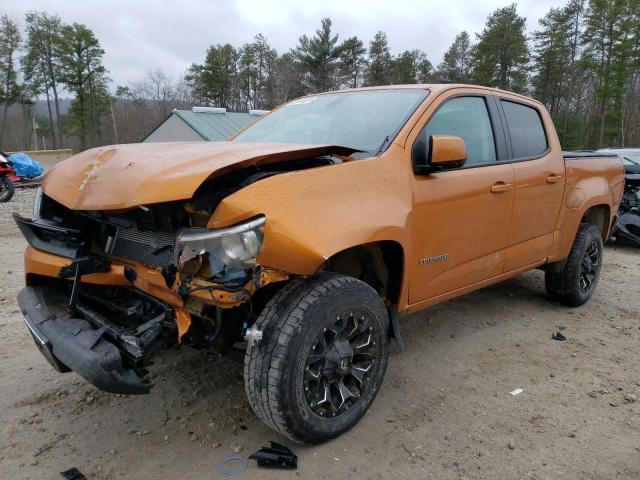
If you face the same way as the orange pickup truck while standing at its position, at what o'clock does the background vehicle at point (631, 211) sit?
The background vehicle is roughly at 6 o'clock from the orange pickup truck.

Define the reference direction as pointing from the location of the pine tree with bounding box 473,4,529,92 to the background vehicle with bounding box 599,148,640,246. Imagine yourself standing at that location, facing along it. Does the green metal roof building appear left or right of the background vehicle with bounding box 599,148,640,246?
right

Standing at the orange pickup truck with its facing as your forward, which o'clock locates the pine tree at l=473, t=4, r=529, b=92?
The pine tree is roughly at 5 o'clock from the orange pickup truck.

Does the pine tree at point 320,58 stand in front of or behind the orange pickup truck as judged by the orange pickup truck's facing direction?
behind

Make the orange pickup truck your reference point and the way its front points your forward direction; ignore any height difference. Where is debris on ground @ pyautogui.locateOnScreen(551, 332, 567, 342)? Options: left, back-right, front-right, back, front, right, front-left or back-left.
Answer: back

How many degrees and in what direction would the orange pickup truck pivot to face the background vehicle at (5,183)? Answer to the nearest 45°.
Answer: approximately 90° to its right

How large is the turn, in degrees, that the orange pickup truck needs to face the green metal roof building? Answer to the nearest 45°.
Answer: approximately 135° to its right

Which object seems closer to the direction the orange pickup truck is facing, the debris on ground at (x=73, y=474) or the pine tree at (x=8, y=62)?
the debris on ground

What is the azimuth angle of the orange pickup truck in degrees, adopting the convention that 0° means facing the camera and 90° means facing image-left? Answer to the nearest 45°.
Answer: approximately 45°
